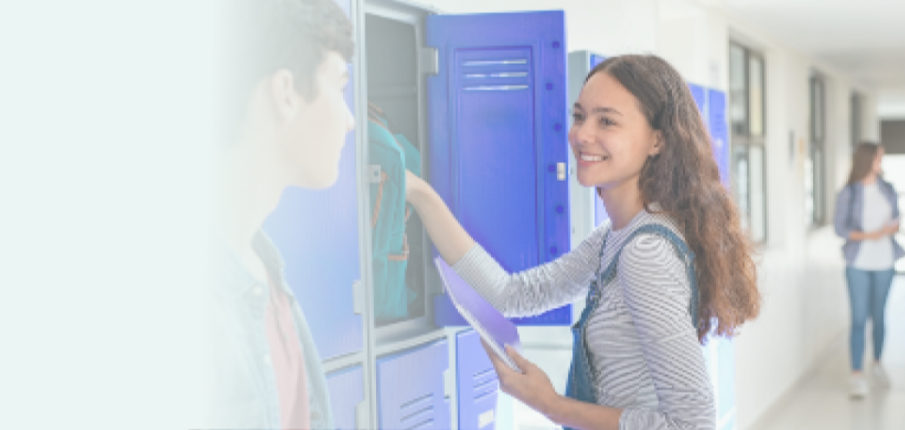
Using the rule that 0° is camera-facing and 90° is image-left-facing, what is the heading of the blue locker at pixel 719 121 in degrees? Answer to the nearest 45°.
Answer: approximately 315°

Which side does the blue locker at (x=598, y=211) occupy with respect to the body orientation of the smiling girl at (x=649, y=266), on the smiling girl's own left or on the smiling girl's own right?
on the smiling girl's own right

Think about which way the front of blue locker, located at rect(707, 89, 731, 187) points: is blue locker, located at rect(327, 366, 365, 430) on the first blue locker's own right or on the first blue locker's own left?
on the first blue locker's own right

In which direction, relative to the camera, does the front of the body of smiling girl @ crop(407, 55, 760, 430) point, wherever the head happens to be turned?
to the viewer's left

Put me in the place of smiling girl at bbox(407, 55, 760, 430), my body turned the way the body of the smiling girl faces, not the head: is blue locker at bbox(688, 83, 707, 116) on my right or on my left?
on my right

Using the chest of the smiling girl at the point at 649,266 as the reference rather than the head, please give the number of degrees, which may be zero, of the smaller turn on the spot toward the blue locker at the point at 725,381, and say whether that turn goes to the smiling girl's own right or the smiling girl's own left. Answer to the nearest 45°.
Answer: approximately 90° to the smiling girl's own right

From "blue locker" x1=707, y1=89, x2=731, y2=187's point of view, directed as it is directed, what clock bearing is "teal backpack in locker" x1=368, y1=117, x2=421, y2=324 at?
The teal backpack in locker is roughly at 2 o'clock from the blue locker.

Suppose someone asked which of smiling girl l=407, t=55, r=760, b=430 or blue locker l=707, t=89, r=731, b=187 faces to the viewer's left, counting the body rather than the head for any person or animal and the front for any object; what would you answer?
the smiling girl

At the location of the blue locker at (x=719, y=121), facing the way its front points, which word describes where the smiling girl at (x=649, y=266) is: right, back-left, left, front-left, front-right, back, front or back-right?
front-right

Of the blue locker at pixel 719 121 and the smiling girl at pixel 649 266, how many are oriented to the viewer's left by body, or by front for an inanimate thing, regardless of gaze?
1

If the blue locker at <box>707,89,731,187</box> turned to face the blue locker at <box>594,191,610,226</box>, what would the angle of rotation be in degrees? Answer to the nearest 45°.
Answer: approximately 45° to its right
